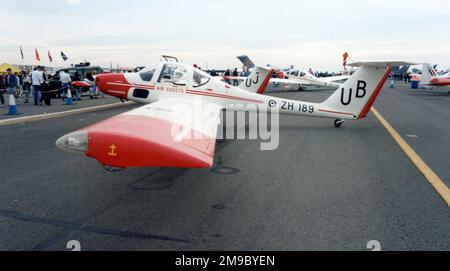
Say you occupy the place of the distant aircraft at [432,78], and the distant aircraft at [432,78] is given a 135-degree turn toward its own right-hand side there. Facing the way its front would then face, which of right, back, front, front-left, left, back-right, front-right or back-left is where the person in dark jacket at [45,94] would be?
front

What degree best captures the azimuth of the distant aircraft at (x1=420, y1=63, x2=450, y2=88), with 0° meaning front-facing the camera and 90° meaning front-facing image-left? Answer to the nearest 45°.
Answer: approximately 270°

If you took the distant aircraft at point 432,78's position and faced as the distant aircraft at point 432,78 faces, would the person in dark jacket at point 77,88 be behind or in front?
behind

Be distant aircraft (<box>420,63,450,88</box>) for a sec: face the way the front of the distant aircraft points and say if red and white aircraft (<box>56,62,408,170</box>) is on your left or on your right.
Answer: on your right
